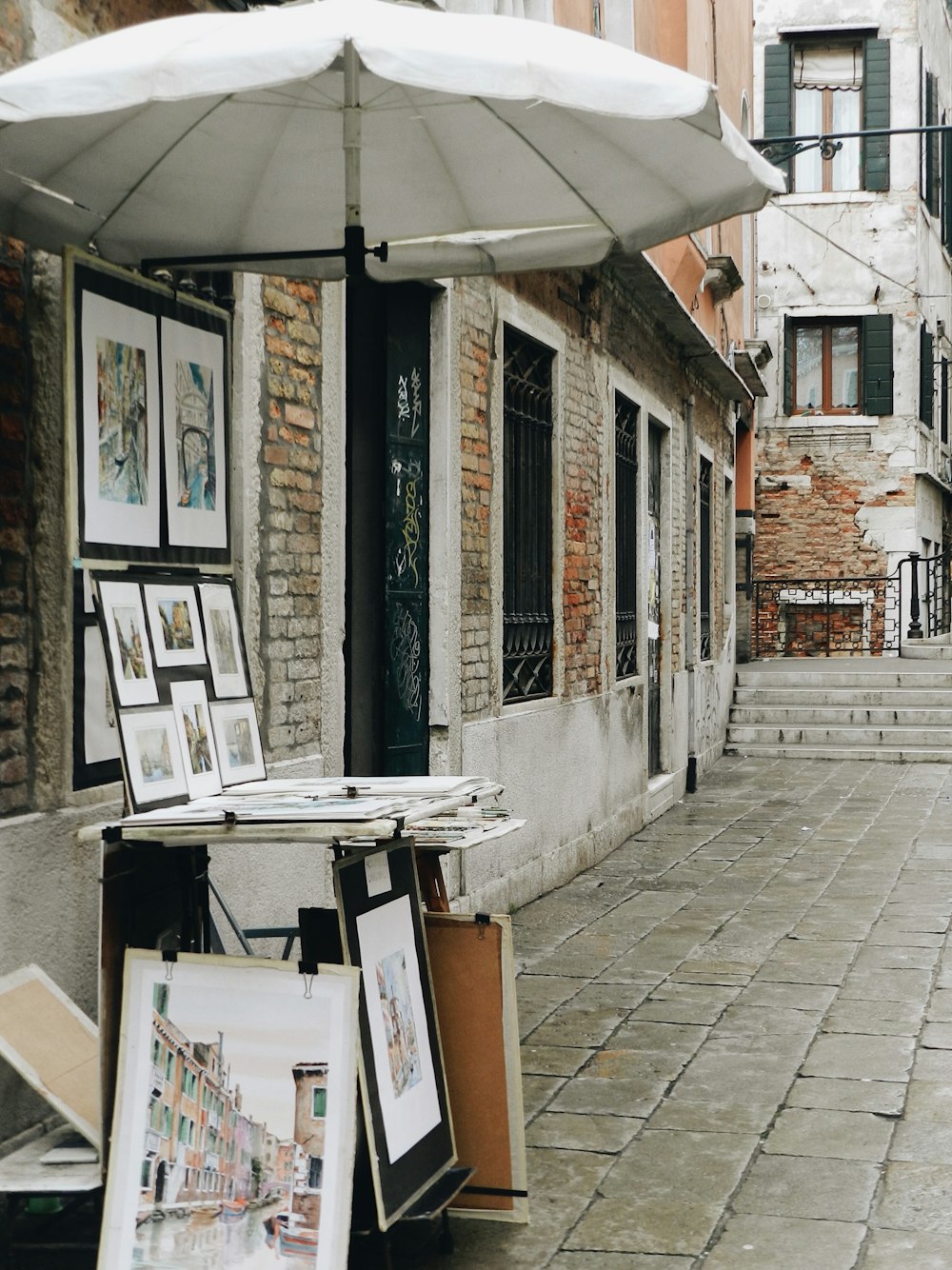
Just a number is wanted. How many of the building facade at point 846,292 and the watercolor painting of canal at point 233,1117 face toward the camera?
2

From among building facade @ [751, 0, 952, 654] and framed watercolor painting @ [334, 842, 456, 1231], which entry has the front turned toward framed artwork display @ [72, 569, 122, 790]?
the building facade

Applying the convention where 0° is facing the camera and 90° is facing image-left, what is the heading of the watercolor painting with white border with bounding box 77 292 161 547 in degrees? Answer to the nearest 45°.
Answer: approximately 315°

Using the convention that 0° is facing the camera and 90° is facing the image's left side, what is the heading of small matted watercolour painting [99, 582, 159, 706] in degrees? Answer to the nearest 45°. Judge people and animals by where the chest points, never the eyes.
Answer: approximately 315°
